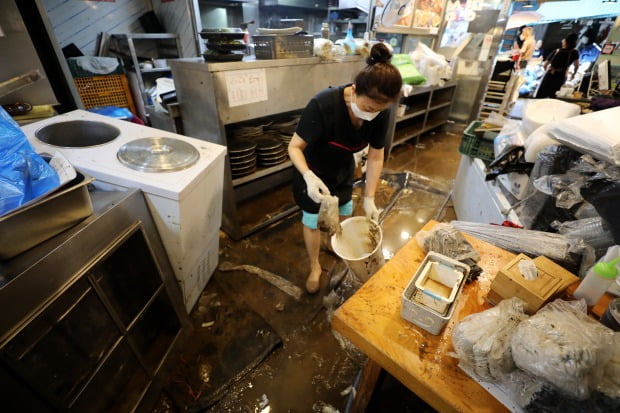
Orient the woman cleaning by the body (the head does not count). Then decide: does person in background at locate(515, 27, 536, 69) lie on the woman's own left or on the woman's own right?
on the woman's own left

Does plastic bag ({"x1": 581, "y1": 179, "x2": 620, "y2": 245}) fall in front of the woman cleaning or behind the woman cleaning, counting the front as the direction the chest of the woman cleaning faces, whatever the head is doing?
in front

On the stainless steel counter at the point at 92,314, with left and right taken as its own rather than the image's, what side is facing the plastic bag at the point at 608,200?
front

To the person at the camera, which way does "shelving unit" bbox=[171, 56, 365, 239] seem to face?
facing the viewer and to the right of the viewer

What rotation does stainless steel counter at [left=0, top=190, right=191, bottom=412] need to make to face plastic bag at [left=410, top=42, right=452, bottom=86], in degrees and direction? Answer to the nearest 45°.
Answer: approximately 45° to its left

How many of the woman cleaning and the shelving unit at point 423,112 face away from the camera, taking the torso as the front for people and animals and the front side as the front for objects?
0

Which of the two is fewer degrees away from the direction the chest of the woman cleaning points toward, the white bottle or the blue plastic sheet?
the white bottle

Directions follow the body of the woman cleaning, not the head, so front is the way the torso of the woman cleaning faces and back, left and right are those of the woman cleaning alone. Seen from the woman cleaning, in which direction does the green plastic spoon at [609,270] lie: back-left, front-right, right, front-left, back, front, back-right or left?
front

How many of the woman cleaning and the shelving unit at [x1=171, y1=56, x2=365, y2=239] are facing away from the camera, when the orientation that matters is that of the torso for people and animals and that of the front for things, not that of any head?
0

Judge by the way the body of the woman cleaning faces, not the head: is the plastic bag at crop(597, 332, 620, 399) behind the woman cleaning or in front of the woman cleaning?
in front
